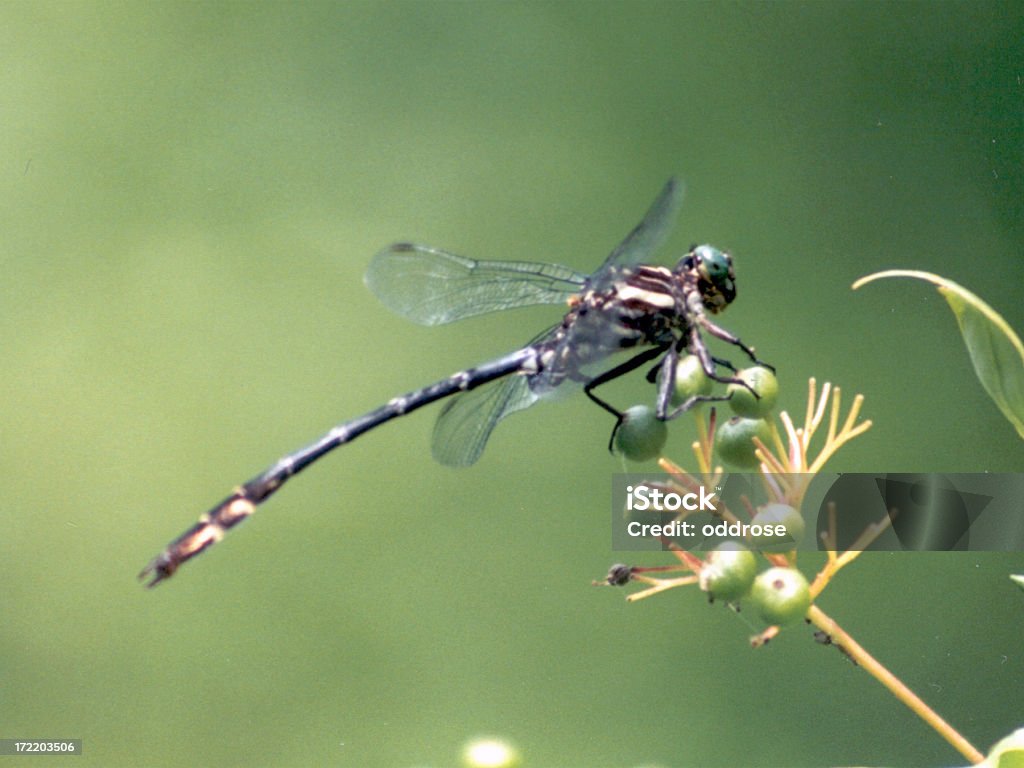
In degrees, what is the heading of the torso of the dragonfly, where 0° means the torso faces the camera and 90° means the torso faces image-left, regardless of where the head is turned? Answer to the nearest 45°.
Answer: approximately 270°
